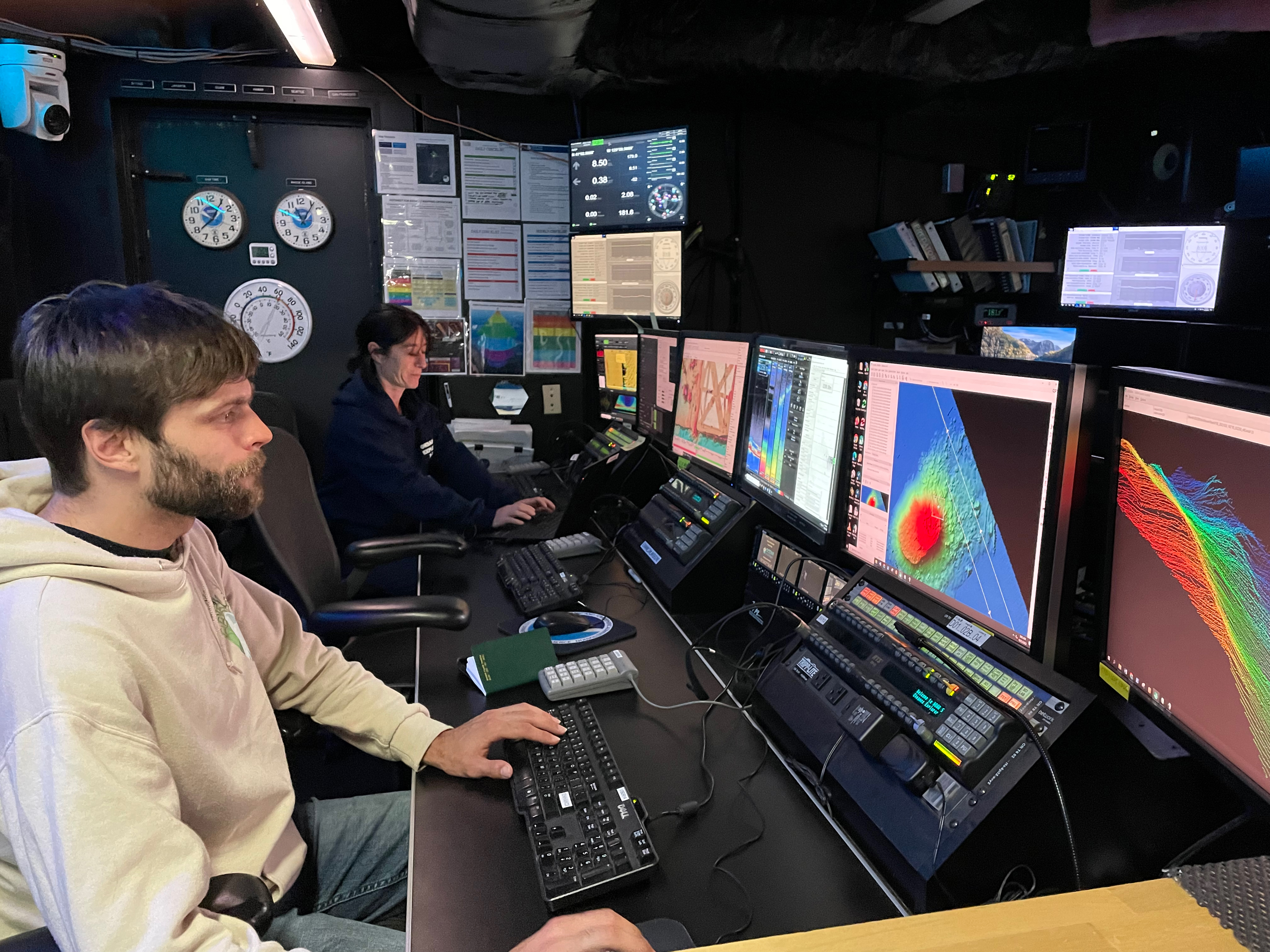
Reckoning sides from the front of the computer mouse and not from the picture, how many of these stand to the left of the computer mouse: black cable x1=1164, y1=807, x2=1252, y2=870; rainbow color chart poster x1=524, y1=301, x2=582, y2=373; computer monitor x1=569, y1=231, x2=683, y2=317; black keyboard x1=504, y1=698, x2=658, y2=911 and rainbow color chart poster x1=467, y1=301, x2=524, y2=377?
3

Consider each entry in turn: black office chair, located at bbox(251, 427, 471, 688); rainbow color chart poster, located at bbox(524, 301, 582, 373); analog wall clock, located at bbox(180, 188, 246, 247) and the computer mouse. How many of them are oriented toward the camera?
2

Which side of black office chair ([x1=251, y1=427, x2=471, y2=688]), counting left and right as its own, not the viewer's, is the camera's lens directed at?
right

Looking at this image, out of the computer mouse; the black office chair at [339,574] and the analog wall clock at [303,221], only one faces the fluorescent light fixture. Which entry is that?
the analog wall clock

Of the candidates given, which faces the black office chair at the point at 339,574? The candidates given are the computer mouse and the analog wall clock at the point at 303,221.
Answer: the analog wall clock

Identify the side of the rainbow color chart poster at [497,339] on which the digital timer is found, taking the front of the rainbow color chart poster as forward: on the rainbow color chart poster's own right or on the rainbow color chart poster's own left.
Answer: on the rainbow color chart poster's own right

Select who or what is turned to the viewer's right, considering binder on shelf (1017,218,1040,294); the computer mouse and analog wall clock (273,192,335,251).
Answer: the computer mouse

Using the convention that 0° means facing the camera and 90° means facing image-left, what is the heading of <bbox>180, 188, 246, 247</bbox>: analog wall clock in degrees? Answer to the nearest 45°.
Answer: approximately 0°

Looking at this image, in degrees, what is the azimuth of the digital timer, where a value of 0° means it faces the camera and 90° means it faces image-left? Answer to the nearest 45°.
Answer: approximately 0°

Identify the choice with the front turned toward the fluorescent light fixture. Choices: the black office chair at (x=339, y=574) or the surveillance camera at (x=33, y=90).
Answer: the surveillance camera
